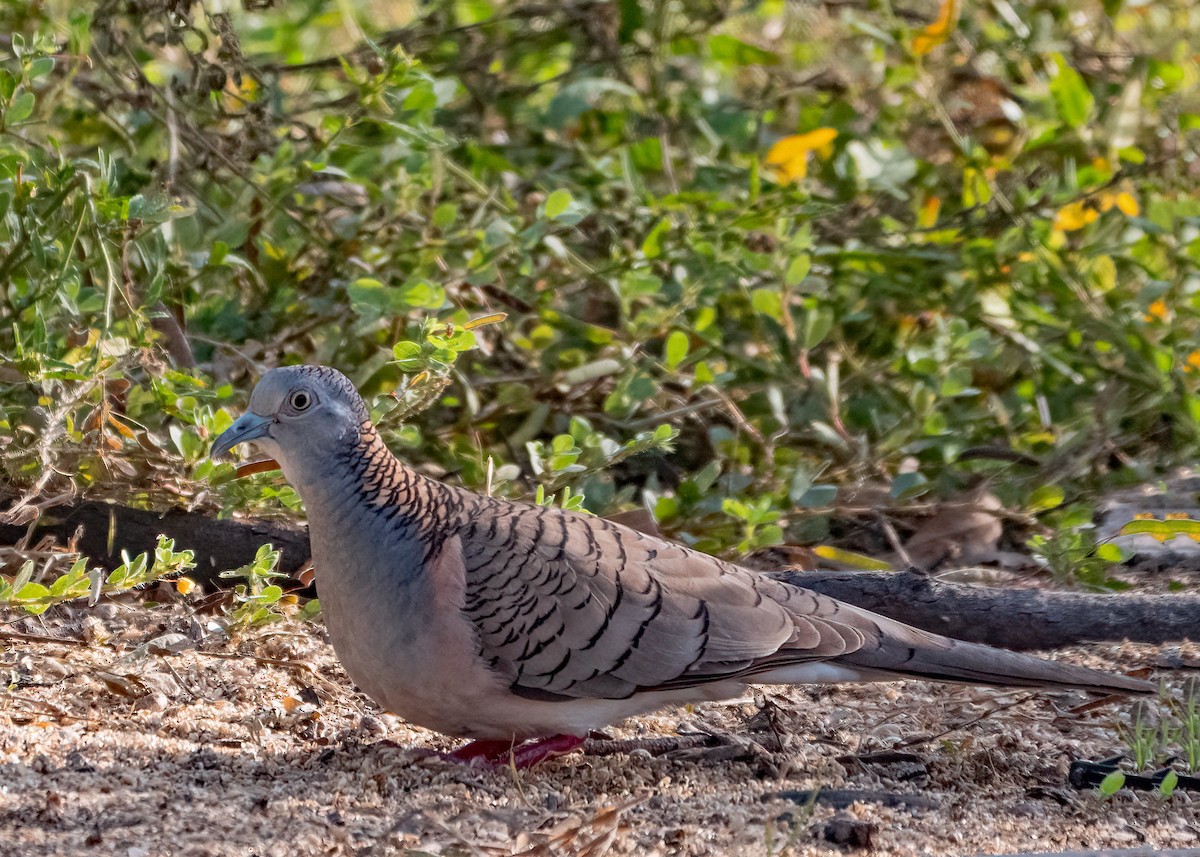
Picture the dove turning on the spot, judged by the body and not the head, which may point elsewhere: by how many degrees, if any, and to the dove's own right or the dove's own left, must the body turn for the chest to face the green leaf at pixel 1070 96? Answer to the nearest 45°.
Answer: approximately 135° to the dove's own right

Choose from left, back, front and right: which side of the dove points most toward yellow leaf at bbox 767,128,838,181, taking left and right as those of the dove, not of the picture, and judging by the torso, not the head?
right

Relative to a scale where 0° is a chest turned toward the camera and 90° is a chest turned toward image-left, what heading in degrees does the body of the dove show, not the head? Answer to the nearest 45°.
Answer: approximately 90°

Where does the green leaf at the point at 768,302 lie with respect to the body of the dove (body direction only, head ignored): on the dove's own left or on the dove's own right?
on the dove's own right

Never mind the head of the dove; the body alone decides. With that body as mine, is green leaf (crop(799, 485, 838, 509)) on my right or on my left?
on my right

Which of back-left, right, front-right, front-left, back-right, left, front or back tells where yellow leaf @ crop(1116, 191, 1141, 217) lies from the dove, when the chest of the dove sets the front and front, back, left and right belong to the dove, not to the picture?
back-right

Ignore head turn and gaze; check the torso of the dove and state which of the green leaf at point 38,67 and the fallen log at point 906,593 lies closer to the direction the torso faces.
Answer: the green leaf

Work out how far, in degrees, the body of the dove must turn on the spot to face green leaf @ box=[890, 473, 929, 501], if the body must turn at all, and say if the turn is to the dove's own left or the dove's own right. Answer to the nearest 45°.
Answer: approximately 135° to the dove's own right

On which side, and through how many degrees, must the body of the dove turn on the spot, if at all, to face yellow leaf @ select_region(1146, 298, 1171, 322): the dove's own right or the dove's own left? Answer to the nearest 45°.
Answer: approximately 135° to the dove's own right

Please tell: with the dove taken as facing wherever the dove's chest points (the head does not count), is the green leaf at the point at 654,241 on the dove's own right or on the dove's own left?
on the dove's own right

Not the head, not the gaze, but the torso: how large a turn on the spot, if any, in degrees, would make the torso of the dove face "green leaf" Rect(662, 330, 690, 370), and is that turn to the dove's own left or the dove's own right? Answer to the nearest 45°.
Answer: approximately 90° to the dove's own right

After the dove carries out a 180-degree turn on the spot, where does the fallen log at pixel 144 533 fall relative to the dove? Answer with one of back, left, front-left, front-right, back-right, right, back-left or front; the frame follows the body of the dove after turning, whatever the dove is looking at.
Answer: back-left
